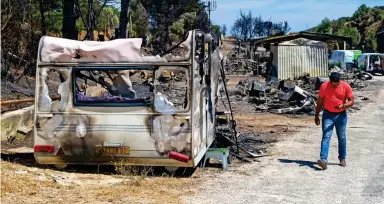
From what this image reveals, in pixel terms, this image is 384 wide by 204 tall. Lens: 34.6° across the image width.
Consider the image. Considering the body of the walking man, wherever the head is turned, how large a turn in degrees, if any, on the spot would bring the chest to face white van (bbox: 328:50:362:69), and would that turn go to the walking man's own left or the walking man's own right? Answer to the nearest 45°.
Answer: approximately 180°

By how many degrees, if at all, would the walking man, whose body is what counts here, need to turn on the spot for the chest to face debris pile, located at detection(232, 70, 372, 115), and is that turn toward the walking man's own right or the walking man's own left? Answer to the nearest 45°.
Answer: approximately 180°

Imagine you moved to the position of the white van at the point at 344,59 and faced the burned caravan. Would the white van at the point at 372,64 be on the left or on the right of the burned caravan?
left

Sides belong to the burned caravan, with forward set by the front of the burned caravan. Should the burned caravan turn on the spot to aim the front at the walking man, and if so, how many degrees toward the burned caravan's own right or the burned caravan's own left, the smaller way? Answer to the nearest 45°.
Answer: approximately 90° to the burned caravan's own right

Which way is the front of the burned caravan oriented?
away from the camera

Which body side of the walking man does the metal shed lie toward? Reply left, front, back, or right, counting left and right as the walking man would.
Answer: back

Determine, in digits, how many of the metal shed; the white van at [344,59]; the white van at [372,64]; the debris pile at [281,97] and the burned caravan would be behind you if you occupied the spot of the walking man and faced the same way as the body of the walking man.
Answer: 4

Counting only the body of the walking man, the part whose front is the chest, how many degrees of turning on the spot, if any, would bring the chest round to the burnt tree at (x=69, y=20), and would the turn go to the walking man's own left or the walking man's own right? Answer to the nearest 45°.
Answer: approximately 135° to the walking man's own right

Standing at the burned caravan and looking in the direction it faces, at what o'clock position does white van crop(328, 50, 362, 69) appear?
The white van is roughly at 1 o'clock from the burned caravan.

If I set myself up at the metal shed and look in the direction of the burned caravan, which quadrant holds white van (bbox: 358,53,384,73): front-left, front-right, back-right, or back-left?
back-left

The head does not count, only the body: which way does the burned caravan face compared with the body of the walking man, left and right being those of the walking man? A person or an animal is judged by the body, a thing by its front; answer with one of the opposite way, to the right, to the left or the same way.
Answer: the opposite way

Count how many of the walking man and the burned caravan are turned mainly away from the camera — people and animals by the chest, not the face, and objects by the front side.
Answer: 1

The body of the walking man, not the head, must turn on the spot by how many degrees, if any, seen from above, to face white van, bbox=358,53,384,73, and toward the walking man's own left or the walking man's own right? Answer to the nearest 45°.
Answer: approximately 180°
